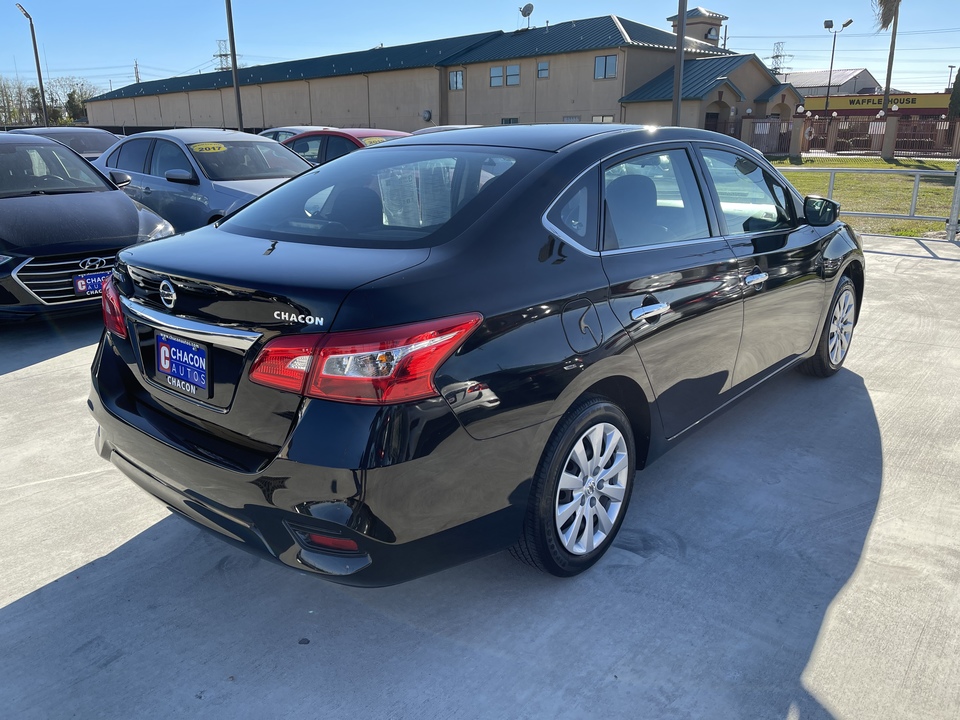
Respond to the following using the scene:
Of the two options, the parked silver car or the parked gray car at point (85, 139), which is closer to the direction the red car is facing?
the parked silver car

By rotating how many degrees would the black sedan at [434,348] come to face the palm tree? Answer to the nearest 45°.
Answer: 0° — it already faces it

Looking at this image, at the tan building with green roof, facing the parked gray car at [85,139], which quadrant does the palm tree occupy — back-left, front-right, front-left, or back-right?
back-left

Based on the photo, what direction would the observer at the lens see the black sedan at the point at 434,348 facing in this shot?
facing away from the viewer and to the right of the viewer

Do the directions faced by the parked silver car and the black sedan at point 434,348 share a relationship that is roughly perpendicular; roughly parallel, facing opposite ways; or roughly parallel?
roughly perpendicular

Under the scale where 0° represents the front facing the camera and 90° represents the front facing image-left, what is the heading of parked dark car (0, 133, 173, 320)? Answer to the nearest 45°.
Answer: approximately 315°

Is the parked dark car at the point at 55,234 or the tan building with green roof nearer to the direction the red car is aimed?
the parked dark car

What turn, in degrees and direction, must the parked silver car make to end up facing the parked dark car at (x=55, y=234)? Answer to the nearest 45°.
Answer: approximately 45° to its right
